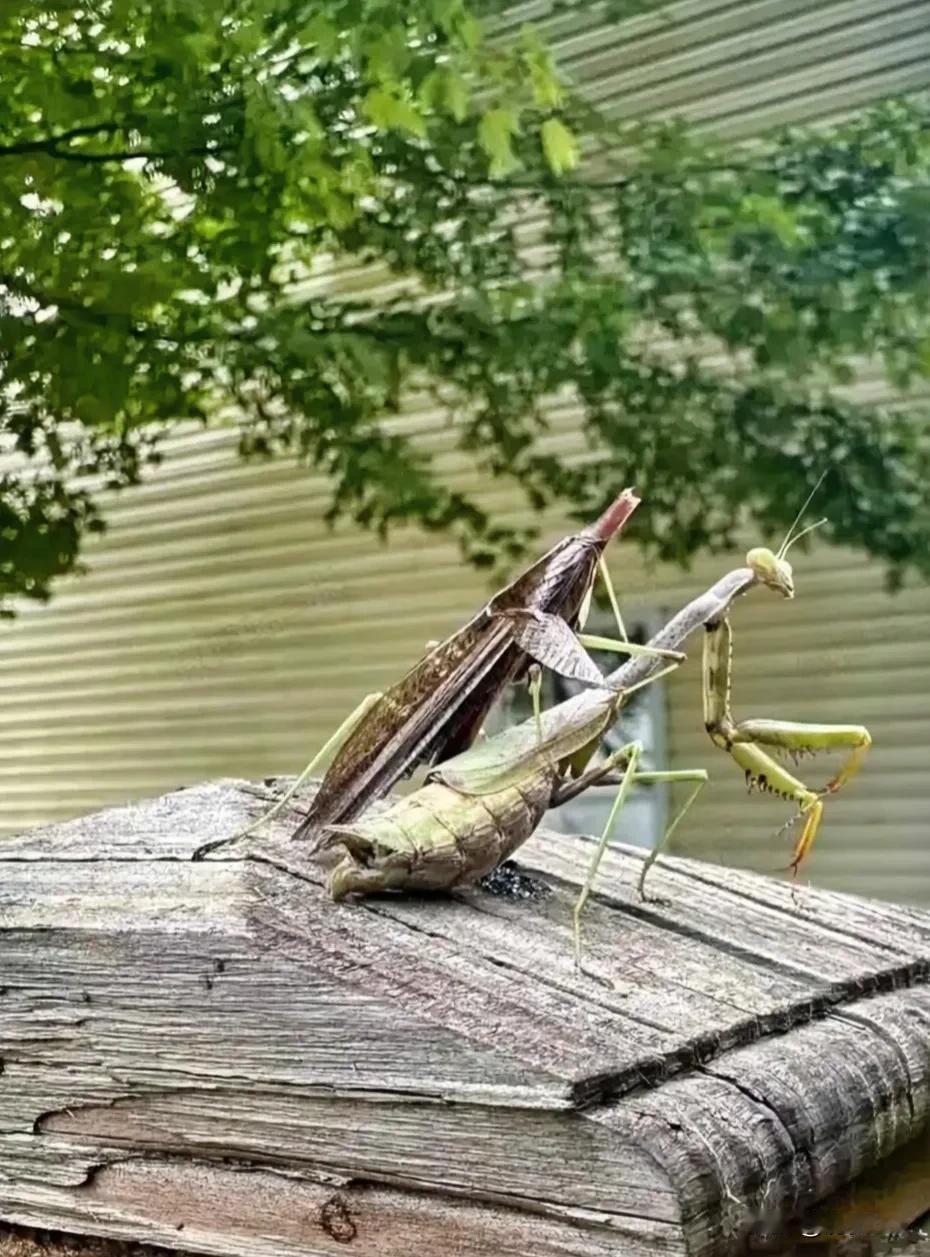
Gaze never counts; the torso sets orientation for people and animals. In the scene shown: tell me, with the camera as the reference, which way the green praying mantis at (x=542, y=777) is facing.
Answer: facing to the right of the viewer
